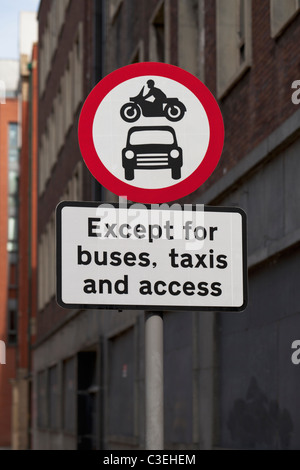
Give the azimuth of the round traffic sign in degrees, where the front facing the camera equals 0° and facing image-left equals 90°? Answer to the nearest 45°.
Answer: approximately 0°
